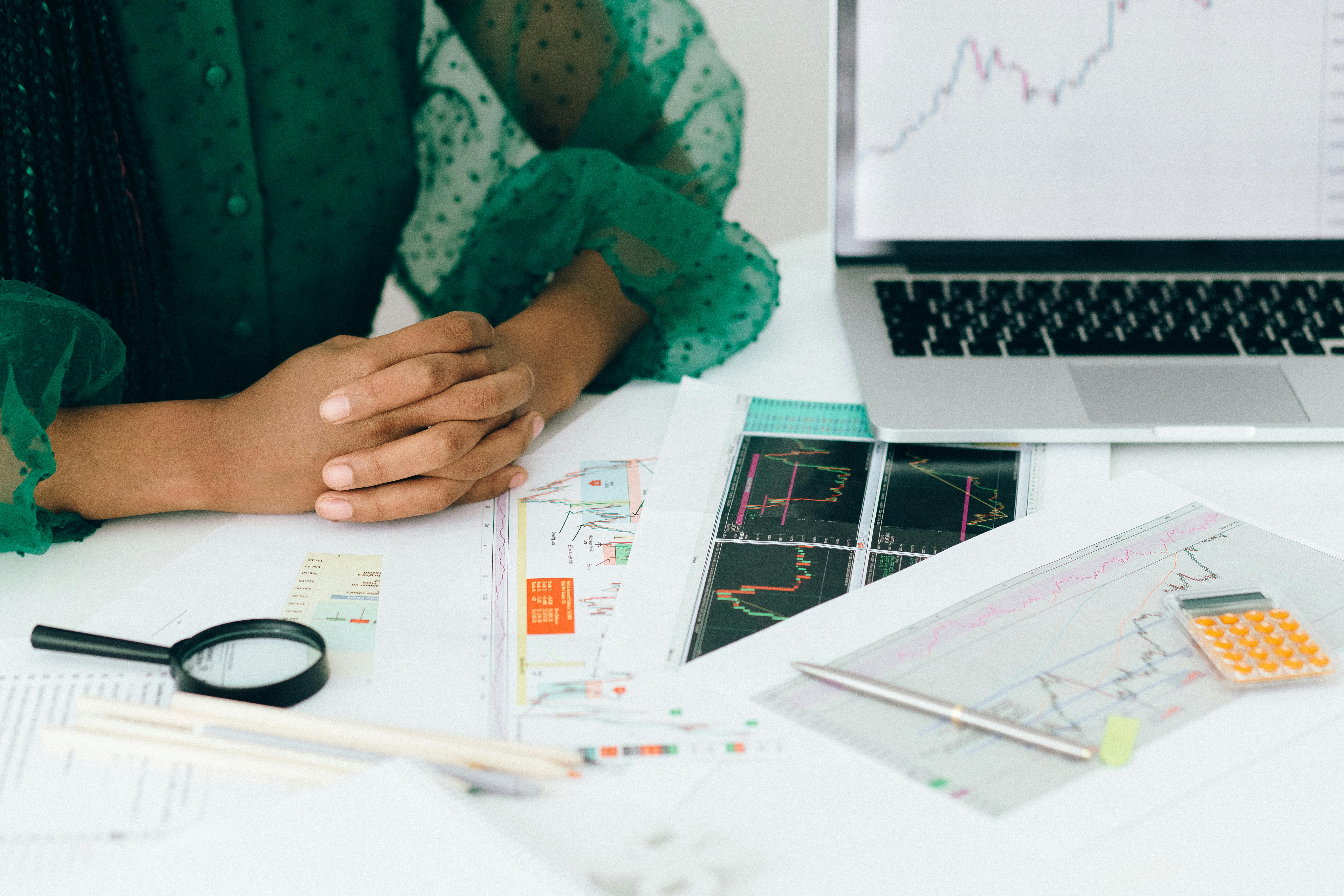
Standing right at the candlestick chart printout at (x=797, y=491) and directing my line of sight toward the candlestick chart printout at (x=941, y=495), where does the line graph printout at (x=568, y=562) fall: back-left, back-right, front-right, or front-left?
back-right

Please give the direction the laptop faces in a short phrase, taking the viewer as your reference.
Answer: facing the viewer

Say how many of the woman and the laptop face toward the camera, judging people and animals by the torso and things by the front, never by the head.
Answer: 2

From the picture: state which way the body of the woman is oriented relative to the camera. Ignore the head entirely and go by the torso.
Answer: toward the camera
